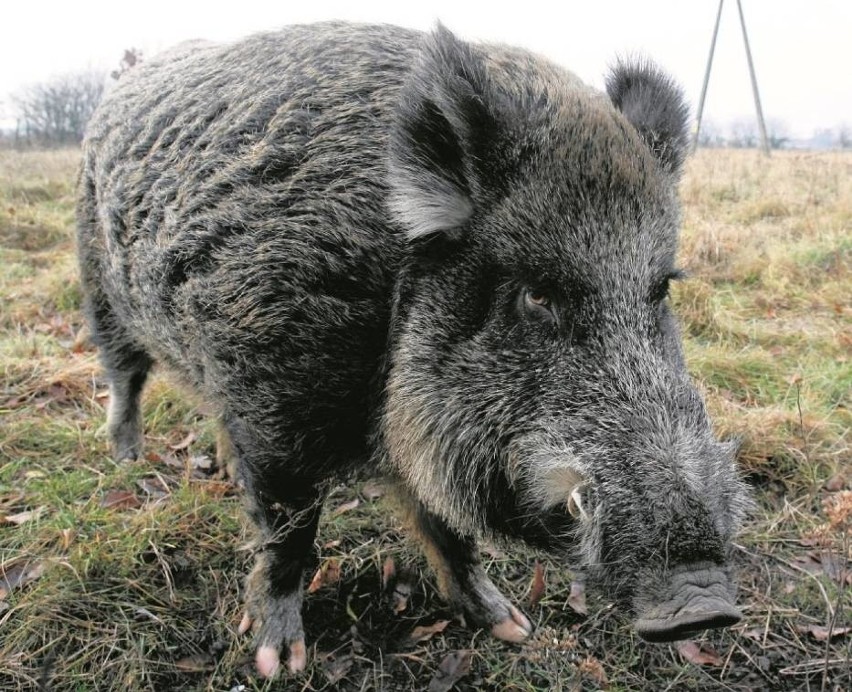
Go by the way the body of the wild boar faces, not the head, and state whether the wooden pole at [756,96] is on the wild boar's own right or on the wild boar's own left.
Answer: on the wild boar's own left

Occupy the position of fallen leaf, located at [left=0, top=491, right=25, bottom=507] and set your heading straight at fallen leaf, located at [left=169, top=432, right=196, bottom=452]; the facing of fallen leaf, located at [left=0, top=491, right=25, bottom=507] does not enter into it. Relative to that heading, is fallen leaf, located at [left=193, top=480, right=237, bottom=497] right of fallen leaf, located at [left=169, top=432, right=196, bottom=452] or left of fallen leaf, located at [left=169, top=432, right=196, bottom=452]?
right

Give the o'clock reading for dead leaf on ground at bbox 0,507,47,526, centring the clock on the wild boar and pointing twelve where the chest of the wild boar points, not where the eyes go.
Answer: The dead leaf on ground is roughly at 5 o'clock from the wild boar.

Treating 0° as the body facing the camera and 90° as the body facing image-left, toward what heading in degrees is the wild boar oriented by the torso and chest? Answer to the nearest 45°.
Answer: approximately 315°

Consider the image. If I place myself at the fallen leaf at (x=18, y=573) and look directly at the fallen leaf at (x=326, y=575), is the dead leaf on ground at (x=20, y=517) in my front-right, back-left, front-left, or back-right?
back-left

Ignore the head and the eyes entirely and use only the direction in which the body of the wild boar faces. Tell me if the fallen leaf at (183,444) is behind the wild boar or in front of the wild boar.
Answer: behind

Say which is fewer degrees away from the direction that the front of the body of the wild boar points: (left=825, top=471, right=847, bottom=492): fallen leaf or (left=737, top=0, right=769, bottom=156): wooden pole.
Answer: the fallen leaf

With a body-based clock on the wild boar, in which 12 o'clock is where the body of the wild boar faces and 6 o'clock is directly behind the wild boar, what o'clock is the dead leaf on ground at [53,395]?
The dead leaf on ground is roughly at 6 o'clock from the wild boar.

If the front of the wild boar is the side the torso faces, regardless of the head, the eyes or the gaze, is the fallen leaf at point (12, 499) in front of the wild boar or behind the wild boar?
behind

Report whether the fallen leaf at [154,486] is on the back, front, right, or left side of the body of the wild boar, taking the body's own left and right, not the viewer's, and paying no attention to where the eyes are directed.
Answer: back
